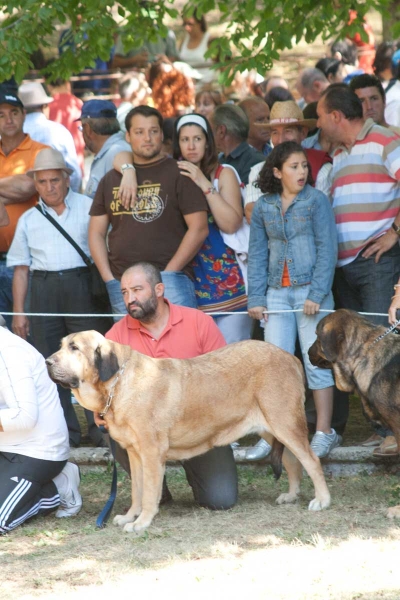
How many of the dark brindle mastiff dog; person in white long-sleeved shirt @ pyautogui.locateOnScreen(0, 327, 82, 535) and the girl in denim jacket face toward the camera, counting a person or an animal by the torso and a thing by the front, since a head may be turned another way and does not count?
1

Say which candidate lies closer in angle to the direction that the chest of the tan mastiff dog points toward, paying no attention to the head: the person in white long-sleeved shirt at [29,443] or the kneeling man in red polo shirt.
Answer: the person in white long-sleeved shirt

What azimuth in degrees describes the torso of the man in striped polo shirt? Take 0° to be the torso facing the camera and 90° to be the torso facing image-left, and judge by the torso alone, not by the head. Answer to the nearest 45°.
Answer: approximately 45°

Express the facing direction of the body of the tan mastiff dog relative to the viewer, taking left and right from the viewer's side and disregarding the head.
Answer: facing to the left of the viewer

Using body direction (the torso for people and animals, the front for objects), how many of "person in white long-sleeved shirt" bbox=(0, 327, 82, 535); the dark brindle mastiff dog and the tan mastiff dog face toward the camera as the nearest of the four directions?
0

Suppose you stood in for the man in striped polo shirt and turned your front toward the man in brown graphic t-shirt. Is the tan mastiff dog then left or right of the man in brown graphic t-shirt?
left

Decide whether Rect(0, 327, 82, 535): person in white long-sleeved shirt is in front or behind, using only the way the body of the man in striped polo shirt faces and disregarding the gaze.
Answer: in front

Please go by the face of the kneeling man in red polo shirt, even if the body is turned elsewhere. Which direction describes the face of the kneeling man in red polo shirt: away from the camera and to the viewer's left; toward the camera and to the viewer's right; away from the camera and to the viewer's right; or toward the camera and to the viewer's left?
toward the camera and to the viewer's left

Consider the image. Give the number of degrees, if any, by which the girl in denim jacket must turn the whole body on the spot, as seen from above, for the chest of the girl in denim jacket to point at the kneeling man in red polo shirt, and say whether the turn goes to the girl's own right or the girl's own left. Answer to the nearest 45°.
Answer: approximately 45° to the girl's own right

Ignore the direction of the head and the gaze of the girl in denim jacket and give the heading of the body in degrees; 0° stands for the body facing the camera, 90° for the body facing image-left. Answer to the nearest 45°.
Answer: approximately 0°

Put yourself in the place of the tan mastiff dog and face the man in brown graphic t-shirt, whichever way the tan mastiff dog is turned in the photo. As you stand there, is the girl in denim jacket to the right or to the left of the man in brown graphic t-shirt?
right

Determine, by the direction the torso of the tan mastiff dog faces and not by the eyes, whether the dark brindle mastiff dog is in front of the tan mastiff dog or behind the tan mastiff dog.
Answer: behind

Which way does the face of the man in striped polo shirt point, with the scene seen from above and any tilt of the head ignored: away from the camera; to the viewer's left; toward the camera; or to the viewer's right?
to the viewer's left

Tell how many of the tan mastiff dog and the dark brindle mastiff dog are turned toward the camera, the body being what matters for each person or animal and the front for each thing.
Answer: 0
